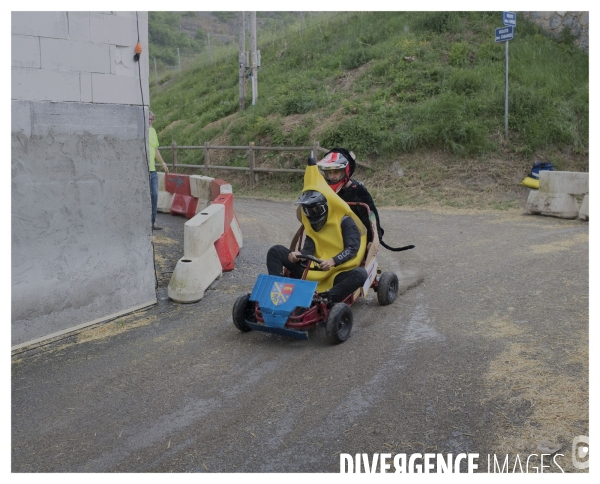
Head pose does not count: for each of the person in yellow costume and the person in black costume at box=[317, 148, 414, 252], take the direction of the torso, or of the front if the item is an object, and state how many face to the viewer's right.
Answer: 0

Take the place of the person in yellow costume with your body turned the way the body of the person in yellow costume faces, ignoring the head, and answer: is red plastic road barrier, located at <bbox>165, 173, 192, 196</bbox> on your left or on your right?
on your right

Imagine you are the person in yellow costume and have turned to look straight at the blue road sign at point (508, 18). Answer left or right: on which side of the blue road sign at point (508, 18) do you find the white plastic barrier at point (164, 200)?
left

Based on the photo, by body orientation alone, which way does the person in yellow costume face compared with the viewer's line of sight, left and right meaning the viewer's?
facing the viewer and to the left of the viewer

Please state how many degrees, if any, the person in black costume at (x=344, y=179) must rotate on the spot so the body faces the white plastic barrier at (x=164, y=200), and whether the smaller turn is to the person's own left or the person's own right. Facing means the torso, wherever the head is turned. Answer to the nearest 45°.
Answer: approximately 90° to the person's own right
